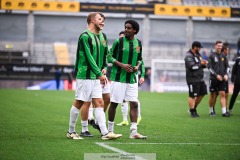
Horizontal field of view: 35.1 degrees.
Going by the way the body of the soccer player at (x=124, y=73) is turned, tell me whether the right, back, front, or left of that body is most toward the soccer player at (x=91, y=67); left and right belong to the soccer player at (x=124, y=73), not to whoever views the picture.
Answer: right

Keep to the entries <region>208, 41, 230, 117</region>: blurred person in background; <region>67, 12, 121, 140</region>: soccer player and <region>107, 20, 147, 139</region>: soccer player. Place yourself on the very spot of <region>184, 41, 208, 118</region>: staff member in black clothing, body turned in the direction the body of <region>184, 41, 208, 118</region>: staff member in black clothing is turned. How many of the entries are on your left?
1

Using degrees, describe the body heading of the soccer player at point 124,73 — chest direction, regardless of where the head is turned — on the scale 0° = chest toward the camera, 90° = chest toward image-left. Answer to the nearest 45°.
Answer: approximately 315°

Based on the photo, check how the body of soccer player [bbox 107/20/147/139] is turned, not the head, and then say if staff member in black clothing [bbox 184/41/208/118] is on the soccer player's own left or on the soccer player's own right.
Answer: on the soccer player's own left

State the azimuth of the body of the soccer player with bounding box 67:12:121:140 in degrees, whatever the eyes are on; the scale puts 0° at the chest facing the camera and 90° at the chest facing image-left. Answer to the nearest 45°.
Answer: approximately 315°
